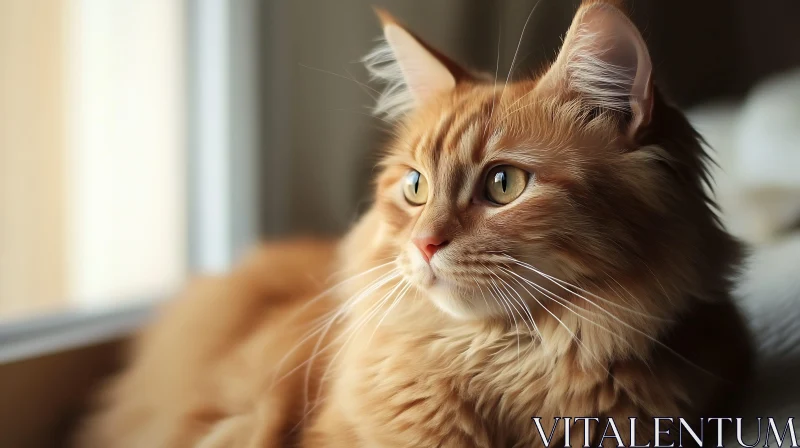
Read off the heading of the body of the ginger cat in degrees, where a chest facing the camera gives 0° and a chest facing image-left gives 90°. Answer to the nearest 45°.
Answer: approximately 315°

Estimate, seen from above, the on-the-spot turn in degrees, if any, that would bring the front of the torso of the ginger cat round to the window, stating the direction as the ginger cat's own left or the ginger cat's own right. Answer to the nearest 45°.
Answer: approximately 180°
